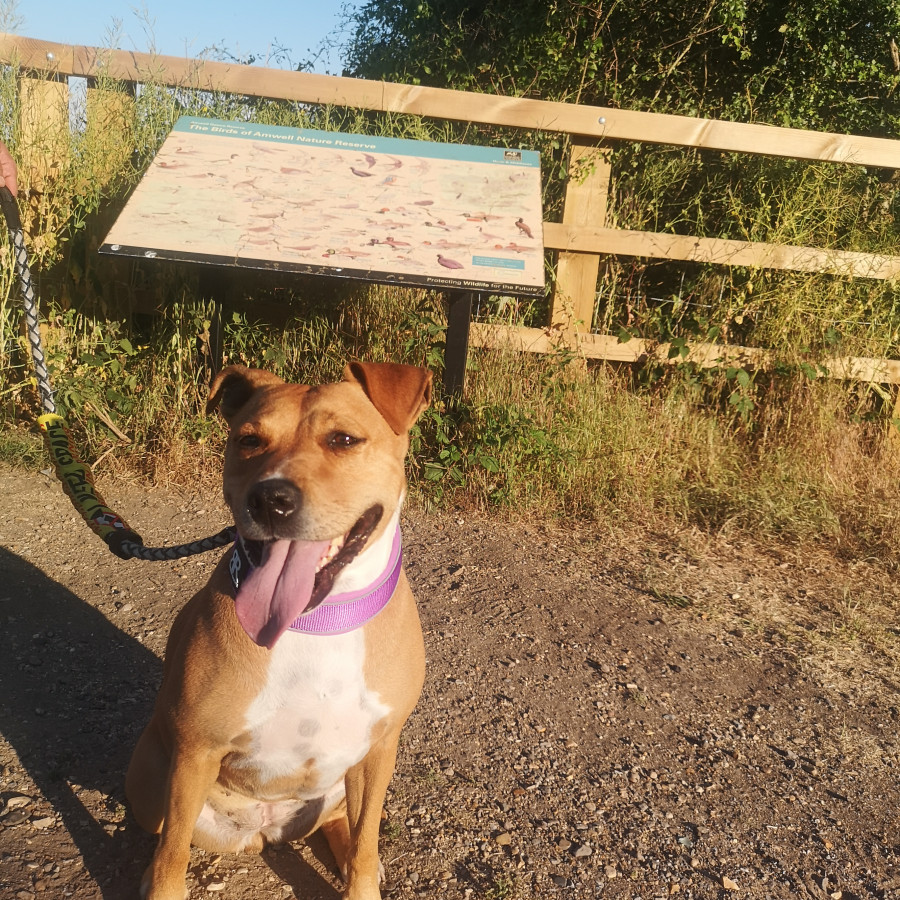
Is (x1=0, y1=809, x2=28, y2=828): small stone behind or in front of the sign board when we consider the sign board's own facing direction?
in front

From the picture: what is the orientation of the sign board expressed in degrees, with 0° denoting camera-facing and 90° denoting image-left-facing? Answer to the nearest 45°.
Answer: approximately 0°

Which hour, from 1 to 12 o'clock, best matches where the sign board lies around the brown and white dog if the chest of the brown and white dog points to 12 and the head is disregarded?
The sign board is roughly at 6 o'clock from the brown and white dog.

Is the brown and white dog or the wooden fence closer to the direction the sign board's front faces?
the brown and white dog

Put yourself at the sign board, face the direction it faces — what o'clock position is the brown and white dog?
The brown and white dog is roughly at 12 o'clock from the sign board.

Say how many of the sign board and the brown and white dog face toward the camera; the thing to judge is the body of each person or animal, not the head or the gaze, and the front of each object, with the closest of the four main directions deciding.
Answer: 2

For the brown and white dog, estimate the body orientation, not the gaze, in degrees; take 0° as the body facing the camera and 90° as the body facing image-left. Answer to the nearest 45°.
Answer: approximately 0°
